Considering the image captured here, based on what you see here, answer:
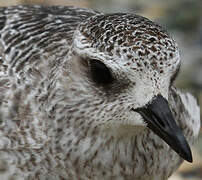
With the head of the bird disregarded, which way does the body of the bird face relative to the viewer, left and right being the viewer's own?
facing the viewer and to the right of the viewer
